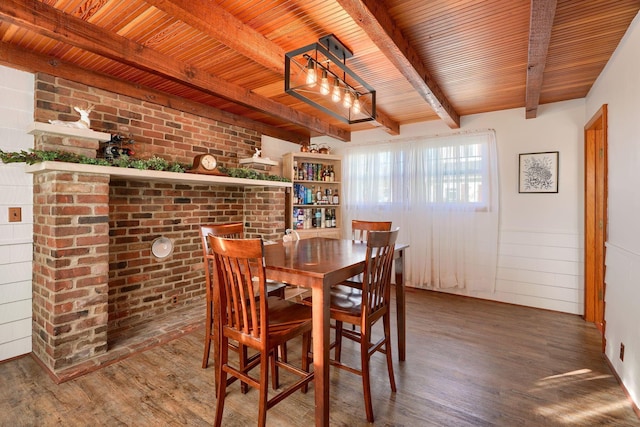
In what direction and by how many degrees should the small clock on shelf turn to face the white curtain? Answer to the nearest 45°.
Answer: approximately 45° to its left

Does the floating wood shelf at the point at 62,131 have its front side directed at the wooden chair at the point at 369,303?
yes

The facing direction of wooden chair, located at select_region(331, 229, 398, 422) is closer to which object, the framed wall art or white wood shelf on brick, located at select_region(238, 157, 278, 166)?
the white wood shelf on brick

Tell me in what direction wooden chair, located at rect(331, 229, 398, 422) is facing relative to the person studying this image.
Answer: facing away from the viewer and to the left of the viewer

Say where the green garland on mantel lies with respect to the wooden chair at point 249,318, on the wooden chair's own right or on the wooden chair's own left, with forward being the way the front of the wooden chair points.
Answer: on the wooden chair's own left

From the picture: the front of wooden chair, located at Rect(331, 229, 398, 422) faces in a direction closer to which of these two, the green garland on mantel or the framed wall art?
the green garland on mantel

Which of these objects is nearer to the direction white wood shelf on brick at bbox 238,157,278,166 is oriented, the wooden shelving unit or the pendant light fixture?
the pendant light fixture

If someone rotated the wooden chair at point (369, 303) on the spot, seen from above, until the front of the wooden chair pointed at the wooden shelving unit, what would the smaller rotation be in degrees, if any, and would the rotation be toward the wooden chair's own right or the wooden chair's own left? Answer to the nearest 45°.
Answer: approximately 45° to the wooden chair's own right

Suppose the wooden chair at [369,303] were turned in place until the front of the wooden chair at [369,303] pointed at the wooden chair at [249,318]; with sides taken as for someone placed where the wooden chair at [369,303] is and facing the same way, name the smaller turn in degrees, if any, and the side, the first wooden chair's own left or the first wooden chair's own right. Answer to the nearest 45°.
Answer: approximately 90° to the first wooden chair's own left

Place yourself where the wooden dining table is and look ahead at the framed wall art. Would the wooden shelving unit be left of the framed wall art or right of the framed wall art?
left

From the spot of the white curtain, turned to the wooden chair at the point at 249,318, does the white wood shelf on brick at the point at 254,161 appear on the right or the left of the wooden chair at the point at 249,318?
right

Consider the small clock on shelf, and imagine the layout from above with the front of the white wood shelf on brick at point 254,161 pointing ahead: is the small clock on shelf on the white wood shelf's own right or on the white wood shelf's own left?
on the white wood shelf's own right

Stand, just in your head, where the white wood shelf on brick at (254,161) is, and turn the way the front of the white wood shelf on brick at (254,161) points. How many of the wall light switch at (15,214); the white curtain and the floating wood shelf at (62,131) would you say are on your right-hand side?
2
